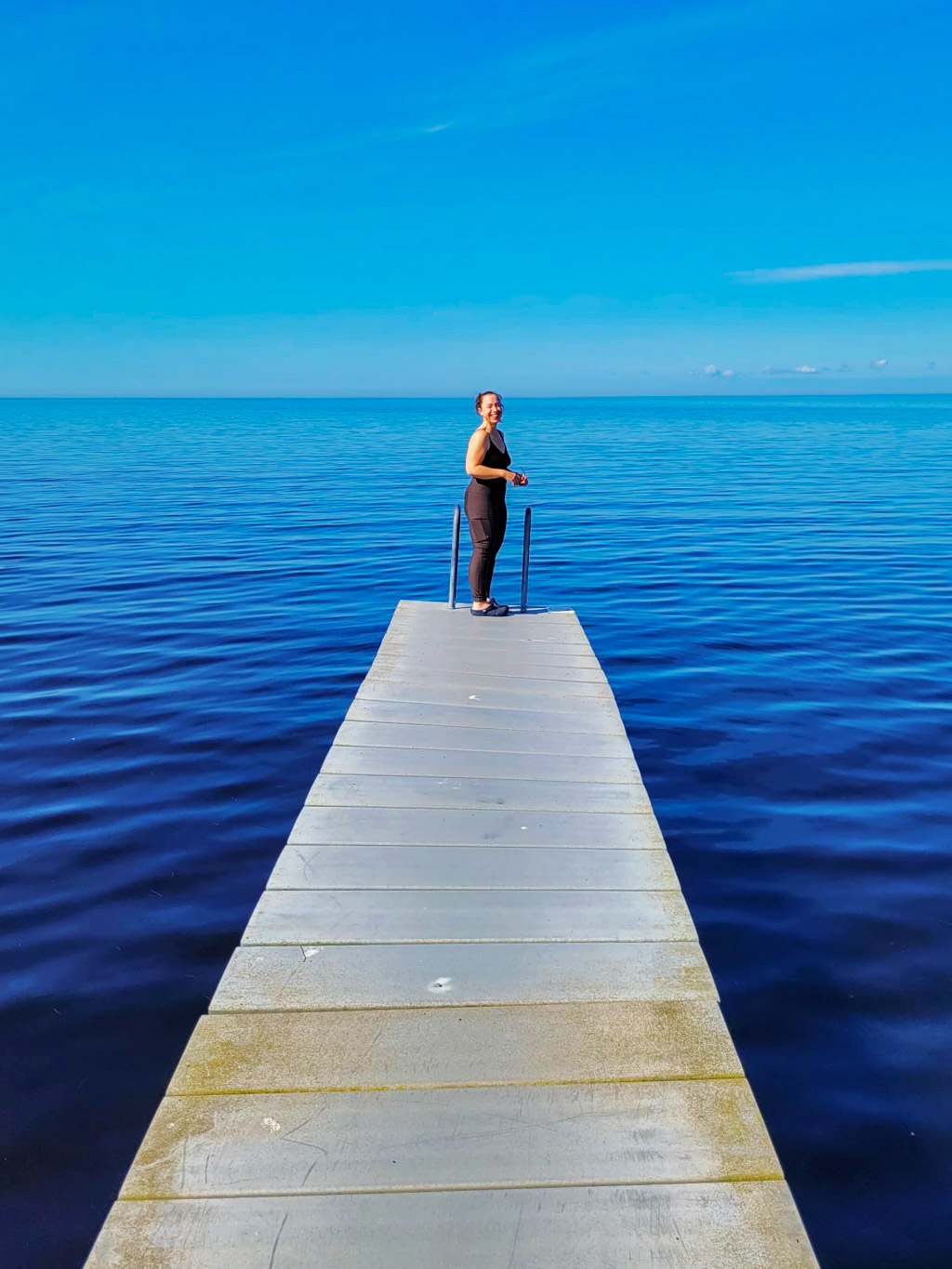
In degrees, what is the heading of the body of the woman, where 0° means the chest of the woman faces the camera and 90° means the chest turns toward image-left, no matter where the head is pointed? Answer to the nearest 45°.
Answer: approximately 270°
